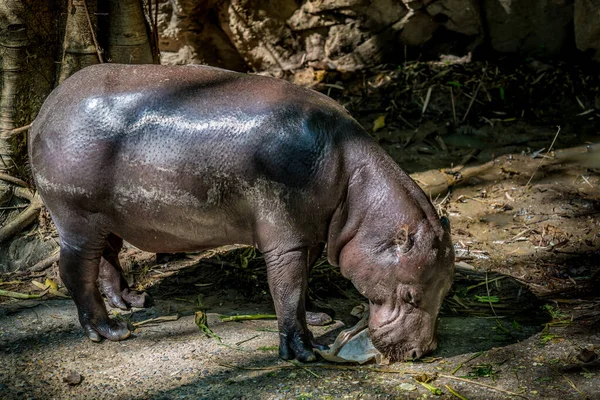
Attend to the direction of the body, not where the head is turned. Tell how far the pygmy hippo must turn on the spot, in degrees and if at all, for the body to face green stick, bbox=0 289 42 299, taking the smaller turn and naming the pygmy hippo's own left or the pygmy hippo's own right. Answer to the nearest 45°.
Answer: approximately 135° to the pygmy hippo's own left

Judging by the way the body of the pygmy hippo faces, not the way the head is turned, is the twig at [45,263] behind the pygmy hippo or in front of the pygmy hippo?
behind

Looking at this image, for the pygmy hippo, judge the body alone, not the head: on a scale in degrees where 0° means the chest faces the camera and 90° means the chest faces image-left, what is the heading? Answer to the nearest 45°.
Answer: approximately 270°
